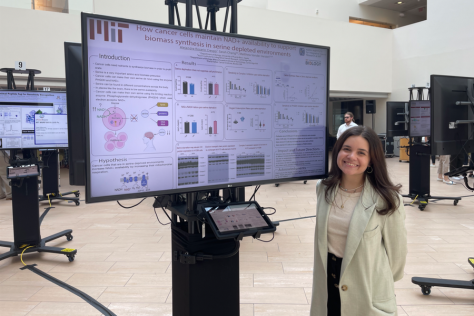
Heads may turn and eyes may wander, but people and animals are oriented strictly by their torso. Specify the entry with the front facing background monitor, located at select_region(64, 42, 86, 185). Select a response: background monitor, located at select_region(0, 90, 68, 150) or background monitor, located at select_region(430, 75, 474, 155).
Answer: background monitor, located at select_region(0, 90, 68, 150)

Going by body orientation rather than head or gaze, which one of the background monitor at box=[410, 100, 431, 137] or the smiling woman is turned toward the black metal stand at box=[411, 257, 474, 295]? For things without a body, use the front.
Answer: the background monitor

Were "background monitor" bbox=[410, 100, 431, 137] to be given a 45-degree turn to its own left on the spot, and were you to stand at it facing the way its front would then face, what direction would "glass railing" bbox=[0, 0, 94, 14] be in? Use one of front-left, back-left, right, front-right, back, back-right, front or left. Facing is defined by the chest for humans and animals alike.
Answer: back-right

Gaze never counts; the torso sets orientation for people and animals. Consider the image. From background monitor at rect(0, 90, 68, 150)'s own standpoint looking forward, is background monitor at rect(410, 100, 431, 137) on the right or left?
on its left

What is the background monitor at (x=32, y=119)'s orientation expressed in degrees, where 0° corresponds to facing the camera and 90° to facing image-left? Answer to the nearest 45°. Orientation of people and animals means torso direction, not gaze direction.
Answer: approximately 0°
